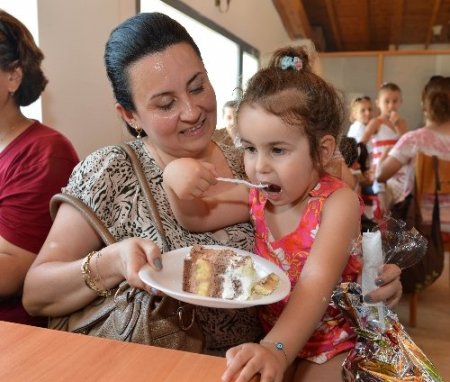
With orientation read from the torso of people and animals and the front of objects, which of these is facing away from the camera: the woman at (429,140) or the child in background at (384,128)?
the woman

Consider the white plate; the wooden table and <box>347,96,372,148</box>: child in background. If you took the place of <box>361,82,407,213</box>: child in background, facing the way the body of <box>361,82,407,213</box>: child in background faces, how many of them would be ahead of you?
2

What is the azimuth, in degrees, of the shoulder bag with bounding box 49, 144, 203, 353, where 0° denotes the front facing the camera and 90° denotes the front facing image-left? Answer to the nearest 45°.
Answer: approximately 0°

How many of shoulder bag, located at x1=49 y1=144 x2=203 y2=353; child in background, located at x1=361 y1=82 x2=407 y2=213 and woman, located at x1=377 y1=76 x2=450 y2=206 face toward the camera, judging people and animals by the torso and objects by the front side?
2

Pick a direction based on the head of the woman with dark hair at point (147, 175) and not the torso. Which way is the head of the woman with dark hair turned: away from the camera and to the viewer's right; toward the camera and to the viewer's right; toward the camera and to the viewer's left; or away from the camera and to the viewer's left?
toward the camera and to the viewer's right

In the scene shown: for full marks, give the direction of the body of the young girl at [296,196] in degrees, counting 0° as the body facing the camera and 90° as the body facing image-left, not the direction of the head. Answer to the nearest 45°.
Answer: approximately 45°

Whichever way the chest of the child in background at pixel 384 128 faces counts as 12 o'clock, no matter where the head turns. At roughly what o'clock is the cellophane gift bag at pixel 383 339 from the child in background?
The cellophane gift bag is roughly at 12 o'clock from the child in background.
